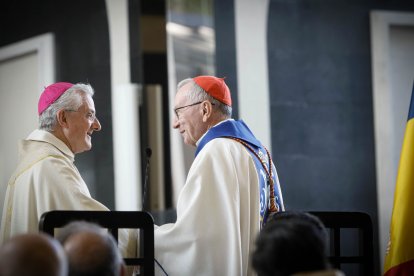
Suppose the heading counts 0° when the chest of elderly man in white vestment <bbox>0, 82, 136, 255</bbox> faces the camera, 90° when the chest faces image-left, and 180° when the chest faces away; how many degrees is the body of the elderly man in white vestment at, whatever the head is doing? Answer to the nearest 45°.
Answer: approximately 270°

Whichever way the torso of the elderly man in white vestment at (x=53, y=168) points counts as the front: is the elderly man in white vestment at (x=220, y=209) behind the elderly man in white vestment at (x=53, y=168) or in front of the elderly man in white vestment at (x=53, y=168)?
in front

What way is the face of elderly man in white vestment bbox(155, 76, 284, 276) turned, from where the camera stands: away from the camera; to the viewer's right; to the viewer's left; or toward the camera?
to the viewer's left

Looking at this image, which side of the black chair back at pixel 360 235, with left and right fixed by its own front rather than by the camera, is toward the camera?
back

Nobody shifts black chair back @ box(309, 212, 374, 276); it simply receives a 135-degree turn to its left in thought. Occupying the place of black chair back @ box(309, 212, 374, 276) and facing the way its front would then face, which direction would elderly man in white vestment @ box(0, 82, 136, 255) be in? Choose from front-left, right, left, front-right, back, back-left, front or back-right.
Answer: front-right

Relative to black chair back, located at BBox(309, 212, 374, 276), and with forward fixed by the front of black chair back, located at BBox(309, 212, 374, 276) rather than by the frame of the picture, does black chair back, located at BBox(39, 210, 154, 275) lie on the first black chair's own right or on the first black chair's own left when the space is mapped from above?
on the first black chair's own left
